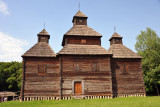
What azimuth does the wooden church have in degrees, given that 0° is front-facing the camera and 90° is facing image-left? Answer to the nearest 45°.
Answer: approximately 0°

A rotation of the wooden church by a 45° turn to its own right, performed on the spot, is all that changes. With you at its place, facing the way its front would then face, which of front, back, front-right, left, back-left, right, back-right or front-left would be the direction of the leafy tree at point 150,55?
back

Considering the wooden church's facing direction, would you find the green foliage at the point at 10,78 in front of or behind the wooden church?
behind
